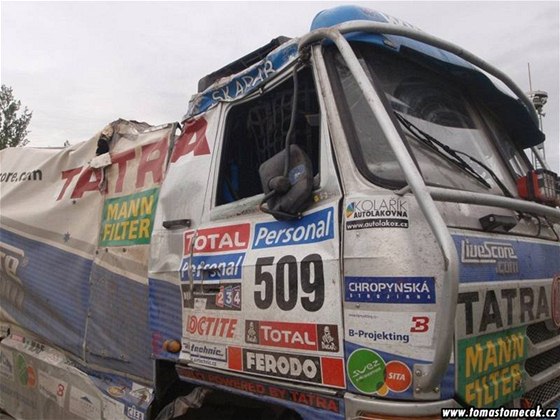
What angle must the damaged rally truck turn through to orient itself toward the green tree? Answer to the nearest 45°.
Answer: approximately 180°

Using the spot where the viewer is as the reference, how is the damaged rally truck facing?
facing the viewer and to the right of the viewer
